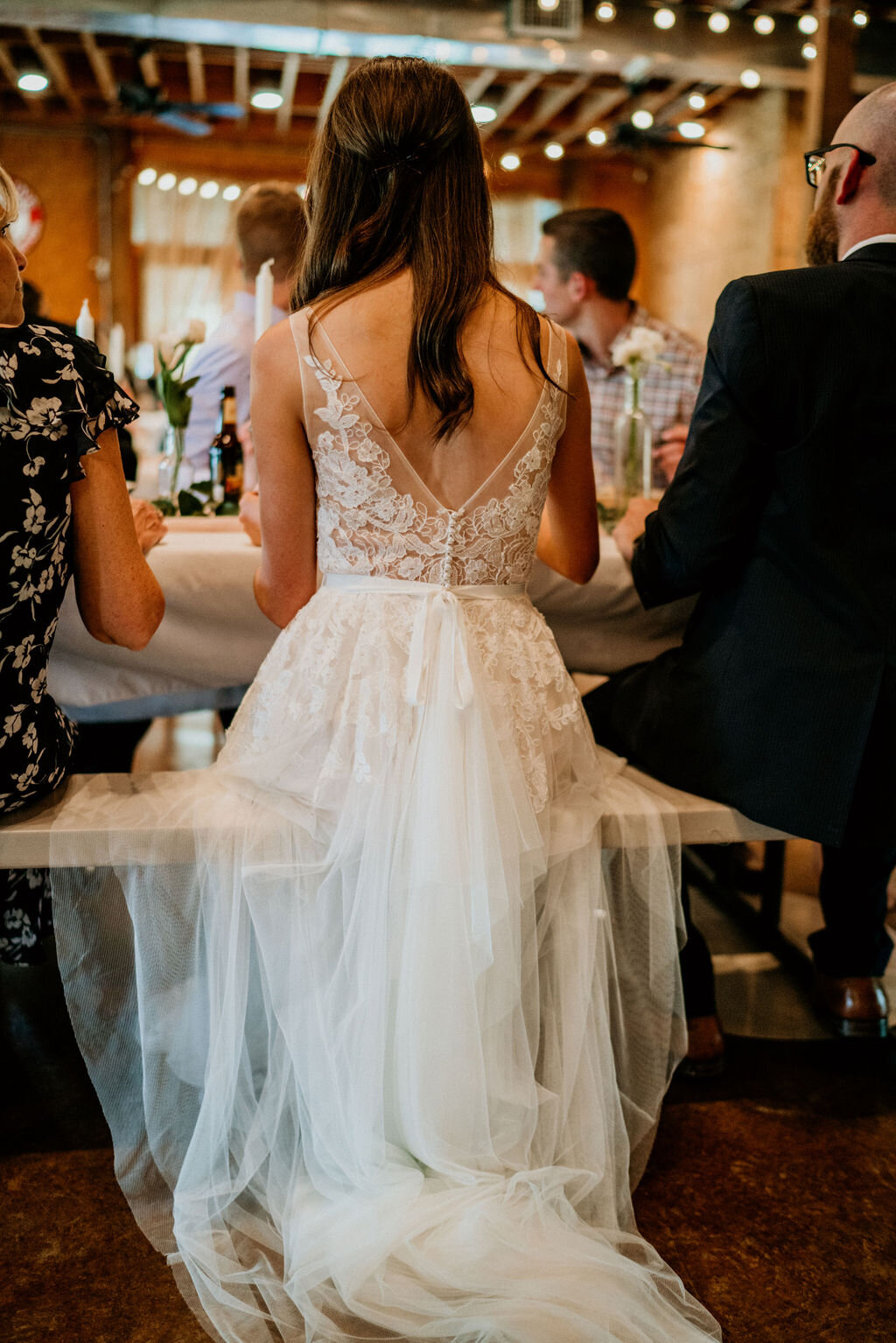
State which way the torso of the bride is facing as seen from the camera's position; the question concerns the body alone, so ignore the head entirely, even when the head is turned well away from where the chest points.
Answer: away from the camera

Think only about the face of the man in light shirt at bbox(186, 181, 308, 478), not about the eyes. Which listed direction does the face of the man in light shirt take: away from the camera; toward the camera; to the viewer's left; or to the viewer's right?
away from the camera

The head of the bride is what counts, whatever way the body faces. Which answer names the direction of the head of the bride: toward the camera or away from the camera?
away from the camera

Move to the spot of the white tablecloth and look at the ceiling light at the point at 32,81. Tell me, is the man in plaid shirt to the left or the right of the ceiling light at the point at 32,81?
right

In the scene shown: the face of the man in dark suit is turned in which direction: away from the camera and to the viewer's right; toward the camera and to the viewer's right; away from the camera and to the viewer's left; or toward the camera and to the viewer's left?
away from the camera and to the viewer's left

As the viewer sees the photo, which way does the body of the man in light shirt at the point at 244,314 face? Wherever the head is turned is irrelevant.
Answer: away from the camera

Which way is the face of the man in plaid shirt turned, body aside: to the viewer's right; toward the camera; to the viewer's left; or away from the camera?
to the viewer's left

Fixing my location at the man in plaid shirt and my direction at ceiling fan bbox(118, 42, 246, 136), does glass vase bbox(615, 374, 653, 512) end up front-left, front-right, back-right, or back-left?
back-left

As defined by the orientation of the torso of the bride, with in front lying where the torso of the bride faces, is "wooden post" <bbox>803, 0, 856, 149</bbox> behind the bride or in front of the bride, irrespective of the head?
in front
